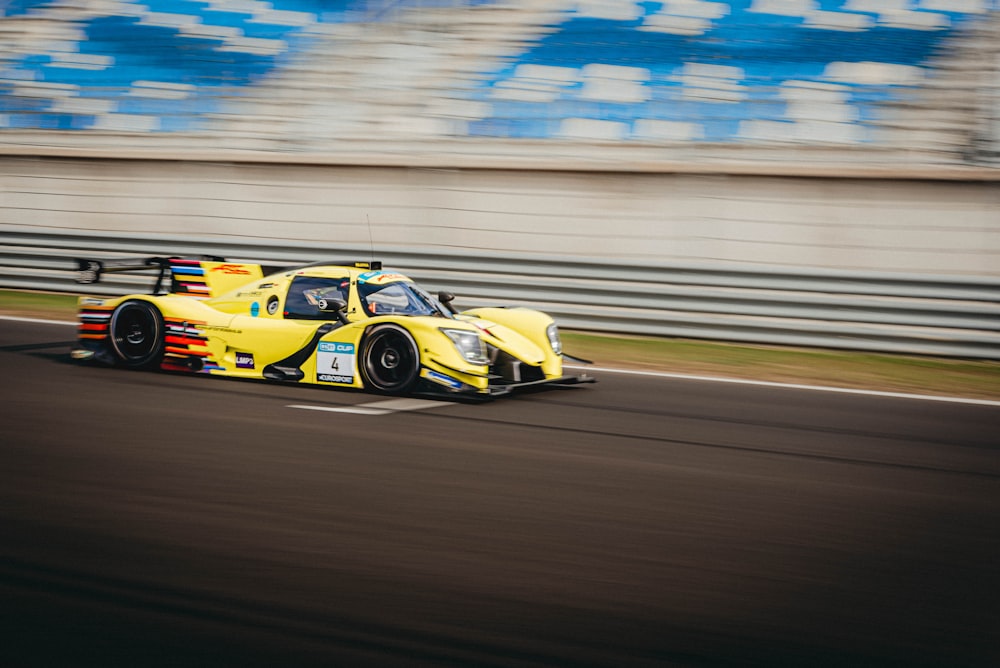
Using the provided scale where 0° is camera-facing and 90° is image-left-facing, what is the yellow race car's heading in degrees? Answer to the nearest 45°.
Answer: approximately 315°

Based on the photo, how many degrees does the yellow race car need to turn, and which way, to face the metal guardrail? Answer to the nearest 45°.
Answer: approximately 90° to its left

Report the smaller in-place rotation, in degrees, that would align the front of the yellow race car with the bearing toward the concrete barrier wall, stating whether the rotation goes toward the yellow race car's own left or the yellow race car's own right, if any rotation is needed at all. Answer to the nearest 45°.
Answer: approximately 90° to the yellow race car's own left
